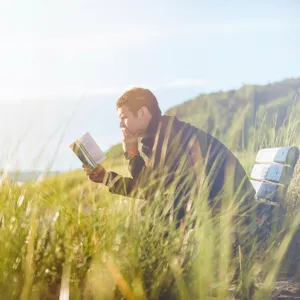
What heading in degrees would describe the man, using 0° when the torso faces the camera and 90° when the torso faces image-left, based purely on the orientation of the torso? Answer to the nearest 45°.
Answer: approximately 90°

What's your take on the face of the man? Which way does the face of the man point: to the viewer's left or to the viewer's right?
to the viewer's left
